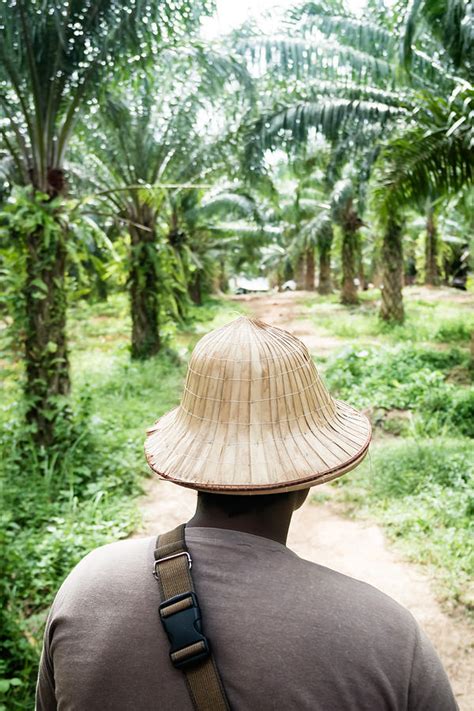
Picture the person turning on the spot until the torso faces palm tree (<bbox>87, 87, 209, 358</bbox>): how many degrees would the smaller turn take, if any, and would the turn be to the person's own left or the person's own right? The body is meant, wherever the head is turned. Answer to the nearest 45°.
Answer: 0° — they already face it

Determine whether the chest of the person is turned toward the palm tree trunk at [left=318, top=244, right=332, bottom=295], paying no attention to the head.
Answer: yes

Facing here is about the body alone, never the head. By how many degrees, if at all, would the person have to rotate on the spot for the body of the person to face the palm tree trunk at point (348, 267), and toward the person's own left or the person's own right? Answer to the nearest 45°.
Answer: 0° — they already face it

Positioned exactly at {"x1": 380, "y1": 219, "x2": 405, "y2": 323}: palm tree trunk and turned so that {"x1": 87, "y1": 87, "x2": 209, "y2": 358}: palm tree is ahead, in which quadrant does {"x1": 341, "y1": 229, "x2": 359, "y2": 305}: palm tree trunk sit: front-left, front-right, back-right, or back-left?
back-right

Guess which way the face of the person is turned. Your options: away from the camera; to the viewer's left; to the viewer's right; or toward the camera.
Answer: away from the camera

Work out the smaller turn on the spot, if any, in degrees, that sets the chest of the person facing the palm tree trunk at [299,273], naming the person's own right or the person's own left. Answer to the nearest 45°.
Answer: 0° — they already face it

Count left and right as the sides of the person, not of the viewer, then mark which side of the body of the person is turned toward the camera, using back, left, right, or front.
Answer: back
